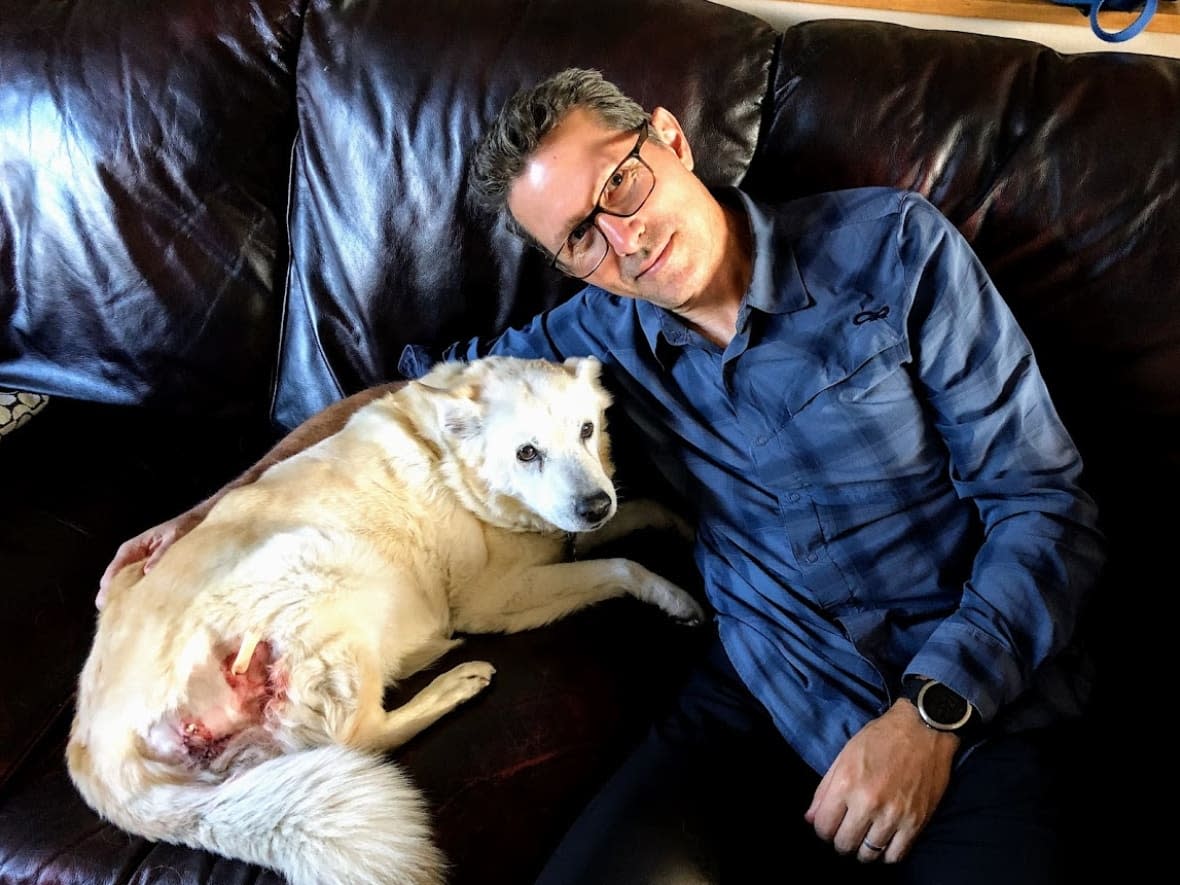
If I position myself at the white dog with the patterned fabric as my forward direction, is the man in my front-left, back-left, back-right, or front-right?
back-right

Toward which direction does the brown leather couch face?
toward the camera
